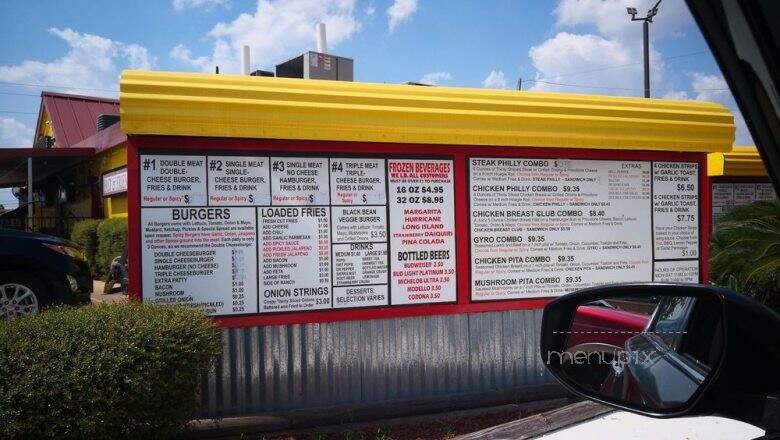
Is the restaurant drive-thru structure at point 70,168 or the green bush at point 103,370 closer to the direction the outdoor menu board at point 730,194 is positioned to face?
the green bush

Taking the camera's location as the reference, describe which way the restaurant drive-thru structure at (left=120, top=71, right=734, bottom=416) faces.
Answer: facing the viewer

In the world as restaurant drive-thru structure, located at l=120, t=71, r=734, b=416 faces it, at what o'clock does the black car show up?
The black car is roughly at 4 o'clock from the restaurant drive-thru structure.

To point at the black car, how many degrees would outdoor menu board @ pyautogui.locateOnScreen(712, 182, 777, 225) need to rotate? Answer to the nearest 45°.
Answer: approximately 45° to its right

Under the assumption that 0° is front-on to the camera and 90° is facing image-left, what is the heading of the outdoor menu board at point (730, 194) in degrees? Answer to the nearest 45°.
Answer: approximately 0°

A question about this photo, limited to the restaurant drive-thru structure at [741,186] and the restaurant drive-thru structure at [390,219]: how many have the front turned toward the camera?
2

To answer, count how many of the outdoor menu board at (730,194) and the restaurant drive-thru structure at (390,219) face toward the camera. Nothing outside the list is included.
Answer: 2

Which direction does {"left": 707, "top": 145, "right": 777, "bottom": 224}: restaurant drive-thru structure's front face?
toward the camera
